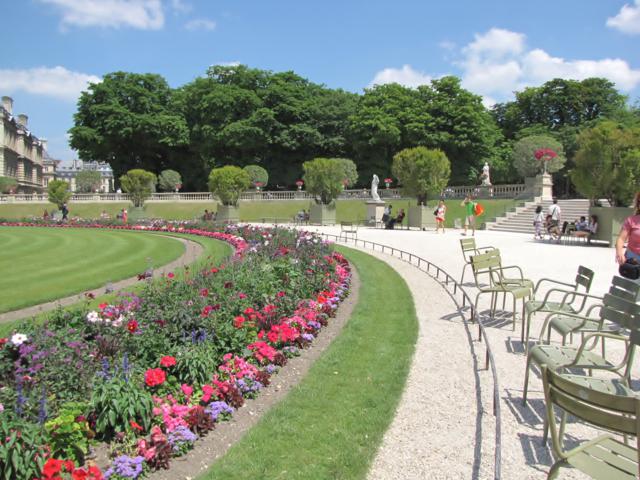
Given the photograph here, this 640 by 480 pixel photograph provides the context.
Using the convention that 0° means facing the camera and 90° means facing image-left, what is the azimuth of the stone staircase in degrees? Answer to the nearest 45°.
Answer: approximately 45°

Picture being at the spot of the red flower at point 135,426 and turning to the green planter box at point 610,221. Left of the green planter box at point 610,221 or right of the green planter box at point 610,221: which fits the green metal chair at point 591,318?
right

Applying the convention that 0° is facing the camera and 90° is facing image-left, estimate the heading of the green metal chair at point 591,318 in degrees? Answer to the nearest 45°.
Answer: approximately 45°

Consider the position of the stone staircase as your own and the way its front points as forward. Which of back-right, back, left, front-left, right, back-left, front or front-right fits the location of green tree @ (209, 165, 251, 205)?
front-right

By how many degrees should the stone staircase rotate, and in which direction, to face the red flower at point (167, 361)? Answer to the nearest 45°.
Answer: approximately 45° to its left

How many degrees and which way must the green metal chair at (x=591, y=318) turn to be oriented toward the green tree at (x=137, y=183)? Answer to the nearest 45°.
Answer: approximately 90° to its right

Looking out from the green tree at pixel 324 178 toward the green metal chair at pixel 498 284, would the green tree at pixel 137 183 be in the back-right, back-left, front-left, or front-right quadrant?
back-right

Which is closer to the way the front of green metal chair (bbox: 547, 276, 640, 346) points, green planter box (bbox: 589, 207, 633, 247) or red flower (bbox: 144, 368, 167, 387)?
the red flower
